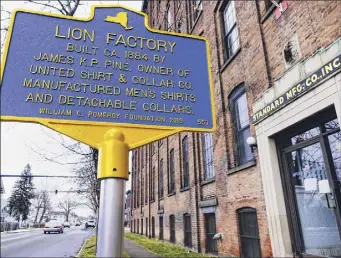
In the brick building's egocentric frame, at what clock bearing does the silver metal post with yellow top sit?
The silver metal post with yellow top is roughly at 11 o'clock from the brick building.

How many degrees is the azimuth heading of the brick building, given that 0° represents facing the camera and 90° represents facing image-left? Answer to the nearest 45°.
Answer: approximately 45°
